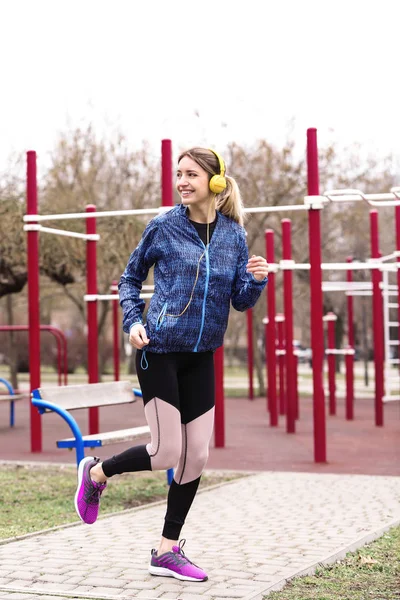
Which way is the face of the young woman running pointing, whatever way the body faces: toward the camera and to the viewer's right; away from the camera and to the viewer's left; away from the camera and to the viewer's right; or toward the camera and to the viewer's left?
toward the camera and to the viewer's left

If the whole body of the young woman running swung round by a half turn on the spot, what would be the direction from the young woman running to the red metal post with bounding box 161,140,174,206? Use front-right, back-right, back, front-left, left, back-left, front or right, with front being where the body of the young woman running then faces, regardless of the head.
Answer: front-right

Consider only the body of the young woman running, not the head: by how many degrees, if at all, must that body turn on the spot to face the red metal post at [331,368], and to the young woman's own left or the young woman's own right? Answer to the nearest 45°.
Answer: approximately 135° to the young woman's own left

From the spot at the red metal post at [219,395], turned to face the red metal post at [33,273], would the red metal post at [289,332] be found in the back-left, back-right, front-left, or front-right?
back-right

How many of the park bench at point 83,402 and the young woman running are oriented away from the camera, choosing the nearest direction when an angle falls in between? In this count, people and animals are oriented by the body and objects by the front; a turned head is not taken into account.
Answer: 0

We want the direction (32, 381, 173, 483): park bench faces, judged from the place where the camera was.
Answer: facing the viewer and to the right of the viewer

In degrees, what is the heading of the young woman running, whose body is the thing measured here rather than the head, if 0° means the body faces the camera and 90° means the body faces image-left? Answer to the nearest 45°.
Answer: approximately 315°

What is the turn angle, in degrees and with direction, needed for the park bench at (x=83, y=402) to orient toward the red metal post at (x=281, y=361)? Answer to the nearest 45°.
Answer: approximately 135° to its left
